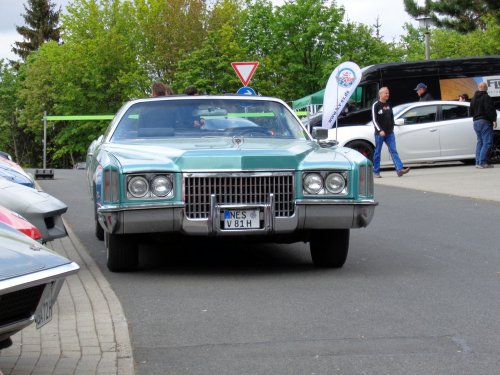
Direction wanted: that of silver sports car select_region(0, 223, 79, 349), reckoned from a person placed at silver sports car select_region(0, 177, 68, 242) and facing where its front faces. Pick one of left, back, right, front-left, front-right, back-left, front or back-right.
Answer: front-right

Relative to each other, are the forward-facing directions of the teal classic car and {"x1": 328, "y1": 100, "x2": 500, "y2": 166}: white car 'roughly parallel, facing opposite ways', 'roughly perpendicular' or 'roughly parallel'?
roughly perpendicular

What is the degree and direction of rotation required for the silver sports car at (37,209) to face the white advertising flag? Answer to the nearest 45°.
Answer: approximately 90° to its left

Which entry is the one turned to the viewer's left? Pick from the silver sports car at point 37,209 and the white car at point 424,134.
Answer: the white car

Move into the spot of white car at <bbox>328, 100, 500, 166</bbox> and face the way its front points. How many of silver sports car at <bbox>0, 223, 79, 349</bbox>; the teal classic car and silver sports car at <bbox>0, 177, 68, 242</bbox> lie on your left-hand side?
3

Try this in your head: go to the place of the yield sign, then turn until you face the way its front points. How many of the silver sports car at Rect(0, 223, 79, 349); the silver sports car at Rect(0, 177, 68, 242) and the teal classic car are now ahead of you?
3

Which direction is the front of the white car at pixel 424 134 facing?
to the viewer's left

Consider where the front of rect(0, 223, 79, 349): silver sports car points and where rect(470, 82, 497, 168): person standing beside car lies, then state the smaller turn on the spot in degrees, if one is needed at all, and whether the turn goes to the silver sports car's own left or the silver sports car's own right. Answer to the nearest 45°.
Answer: approximately 90° to the silver sports car's own left

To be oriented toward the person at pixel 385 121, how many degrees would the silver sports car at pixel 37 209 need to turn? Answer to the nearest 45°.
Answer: approximately 90° to its left

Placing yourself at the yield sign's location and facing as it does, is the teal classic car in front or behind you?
in front

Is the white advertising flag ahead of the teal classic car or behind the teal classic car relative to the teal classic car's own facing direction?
behind

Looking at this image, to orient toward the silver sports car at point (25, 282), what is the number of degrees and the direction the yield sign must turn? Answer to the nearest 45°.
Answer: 0° — it already faces it

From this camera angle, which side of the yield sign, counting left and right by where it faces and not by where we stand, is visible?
front

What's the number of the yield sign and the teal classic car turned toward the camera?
2

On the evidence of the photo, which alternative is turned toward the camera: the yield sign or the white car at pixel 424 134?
the yield sign

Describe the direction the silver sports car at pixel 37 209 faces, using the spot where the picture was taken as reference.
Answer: facing the viewer and to the right of the viewer

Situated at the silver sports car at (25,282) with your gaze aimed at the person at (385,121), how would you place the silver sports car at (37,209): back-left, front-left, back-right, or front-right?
front-left

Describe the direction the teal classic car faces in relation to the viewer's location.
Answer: facing the viewer
